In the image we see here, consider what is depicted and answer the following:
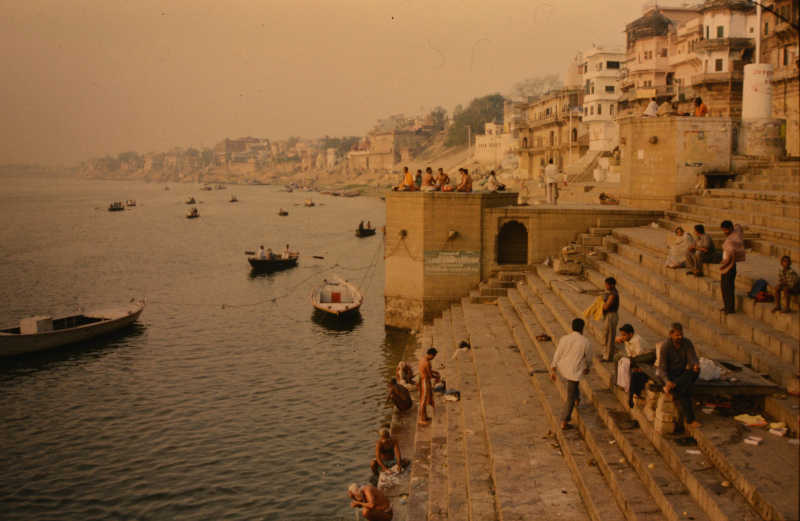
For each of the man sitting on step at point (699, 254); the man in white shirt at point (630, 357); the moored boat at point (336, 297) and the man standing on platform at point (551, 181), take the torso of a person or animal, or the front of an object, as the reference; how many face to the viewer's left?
2

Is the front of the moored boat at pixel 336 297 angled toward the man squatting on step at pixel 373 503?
yes

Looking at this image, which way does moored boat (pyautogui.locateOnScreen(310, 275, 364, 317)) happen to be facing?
toward the camera

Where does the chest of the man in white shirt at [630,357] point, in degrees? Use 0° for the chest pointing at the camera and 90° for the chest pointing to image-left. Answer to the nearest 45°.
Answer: approximately 90°

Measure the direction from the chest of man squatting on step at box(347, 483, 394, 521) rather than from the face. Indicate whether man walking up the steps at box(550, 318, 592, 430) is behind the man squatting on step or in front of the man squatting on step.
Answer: behind

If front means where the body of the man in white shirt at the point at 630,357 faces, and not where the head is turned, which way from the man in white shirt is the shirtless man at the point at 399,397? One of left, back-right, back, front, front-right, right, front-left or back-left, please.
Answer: front-right

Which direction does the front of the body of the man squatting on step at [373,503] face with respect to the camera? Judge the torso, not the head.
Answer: to the viewer's left

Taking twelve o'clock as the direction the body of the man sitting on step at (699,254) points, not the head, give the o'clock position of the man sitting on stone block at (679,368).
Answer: The man sitting on stone block is roughly at 9 o'clock from the man sitting on step.

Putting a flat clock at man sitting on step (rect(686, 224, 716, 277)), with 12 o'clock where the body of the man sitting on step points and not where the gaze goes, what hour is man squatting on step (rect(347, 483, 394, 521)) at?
The man squatting on step is roughly at 10 o'clock from the man sitting on step.

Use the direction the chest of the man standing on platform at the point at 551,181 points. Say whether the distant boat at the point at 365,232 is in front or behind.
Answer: in front

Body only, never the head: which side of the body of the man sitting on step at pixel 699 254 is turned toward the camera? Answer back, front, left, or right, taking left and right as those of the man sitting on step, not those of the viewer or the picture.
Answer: left
